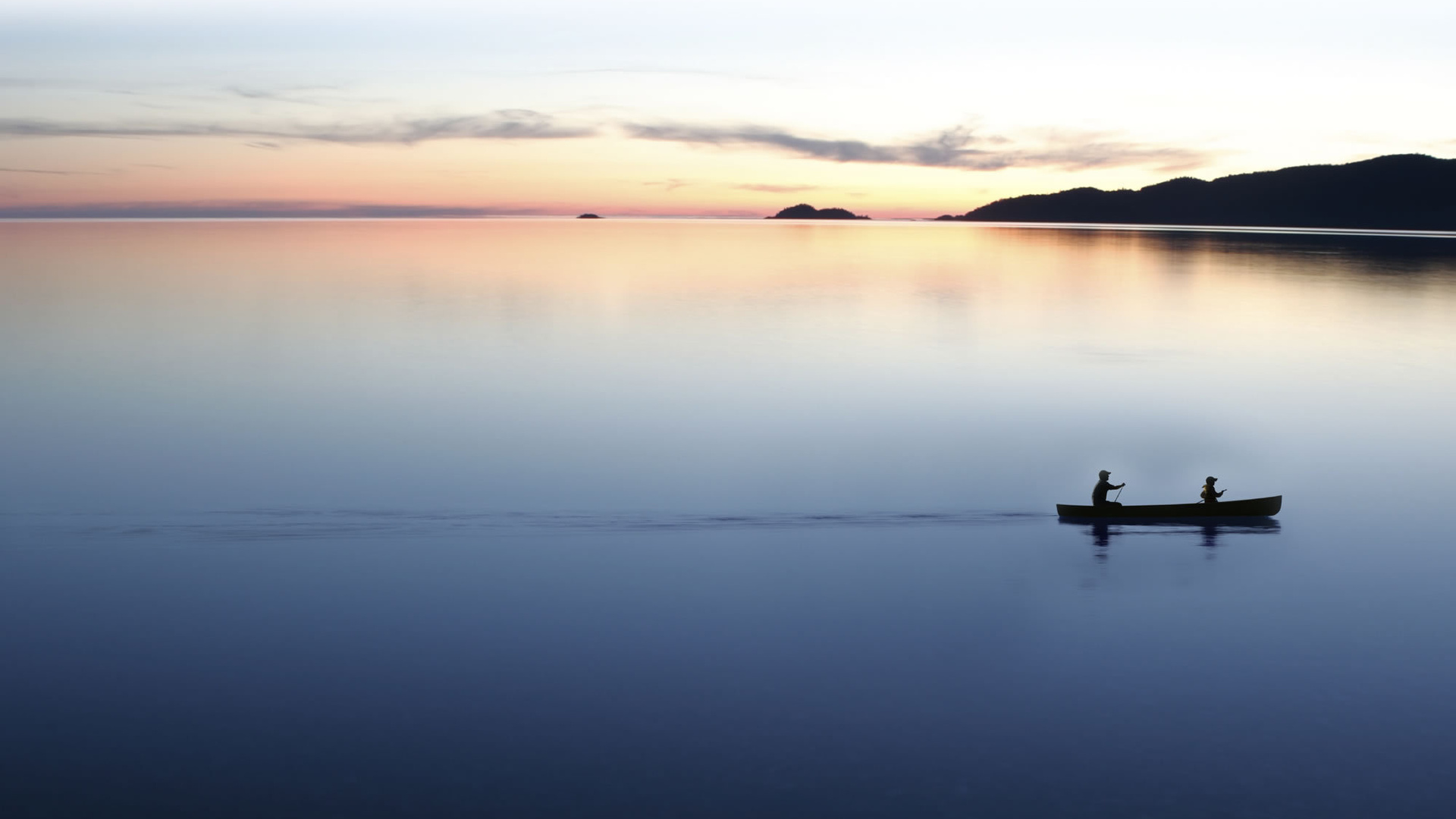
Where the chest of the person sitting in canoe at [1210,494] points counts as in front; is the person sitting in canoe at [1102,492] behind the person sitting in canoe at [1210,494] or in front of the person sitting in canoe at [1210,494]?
behind

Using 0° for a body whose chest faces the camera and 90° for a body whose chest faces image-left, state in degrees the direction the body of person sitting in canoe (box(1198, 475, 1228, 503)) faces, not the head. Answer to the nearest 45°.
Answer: approximately 270°

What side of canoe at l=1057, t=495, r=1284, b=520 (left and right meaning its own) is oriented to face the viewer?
right

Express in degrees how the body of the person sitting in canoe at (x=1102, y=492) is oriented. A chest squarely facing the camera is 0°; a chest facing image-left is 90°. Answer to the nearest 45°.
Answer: approximately 270°

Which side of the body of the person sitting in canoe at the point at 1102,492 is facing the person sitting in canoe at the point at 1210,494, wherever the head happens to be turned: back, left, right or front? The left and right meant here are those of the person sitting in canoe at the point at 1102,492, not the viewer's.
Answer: front
